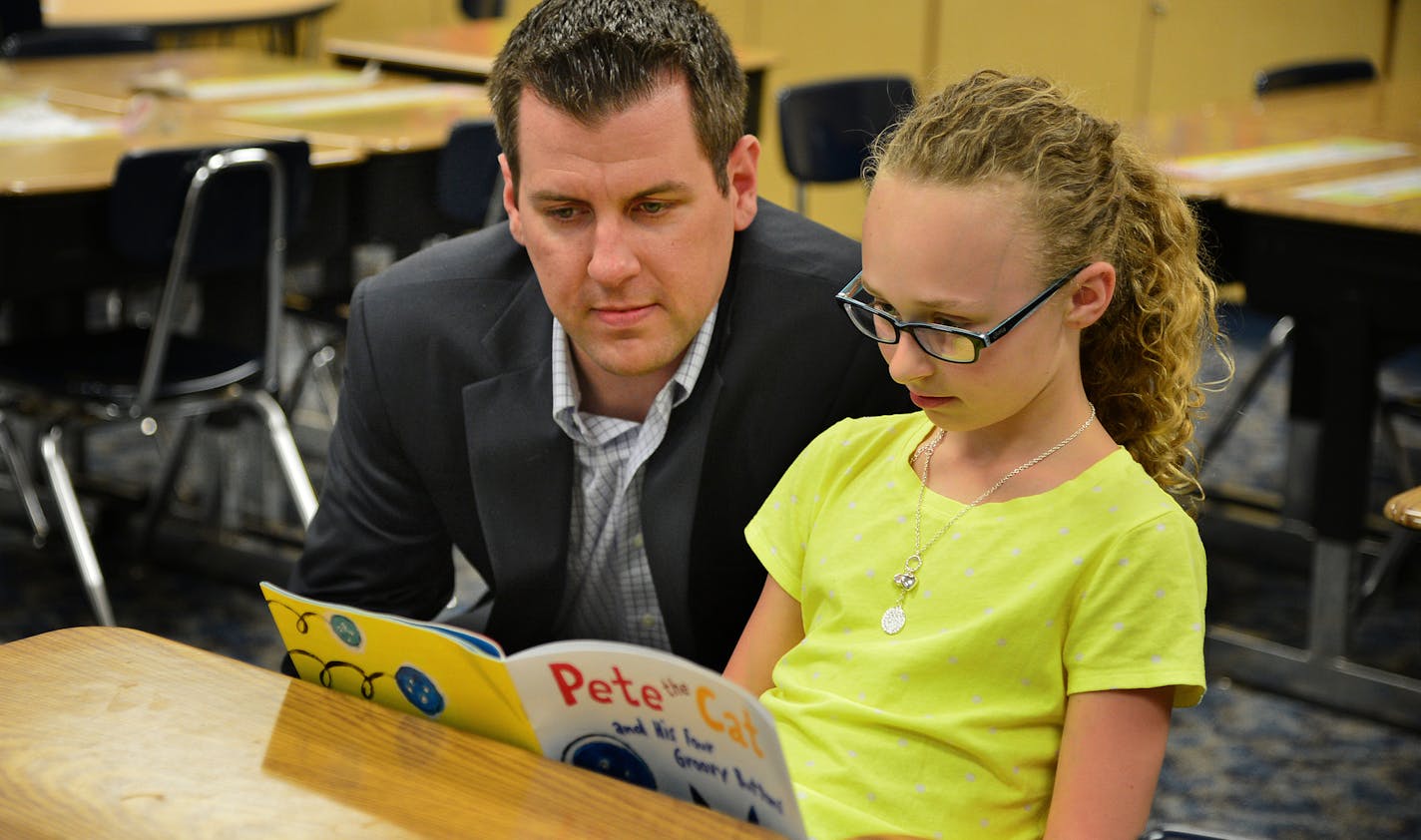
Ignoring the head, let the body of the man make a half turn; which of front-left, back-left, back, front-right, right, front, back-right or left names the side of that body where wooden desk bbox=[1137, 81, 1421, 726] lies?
front-right

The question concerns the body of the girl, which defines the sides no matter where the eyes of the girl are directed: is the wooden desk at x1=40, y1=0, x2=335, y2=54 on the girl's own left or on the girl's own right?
on the girl's own right

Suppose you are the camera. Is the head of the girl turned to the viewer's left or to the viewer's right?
to the viewer's left

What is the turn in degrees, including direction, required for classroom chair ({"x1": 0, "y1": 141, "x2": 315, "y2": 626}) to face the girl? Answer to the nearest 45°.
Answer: approximately 135° to its left

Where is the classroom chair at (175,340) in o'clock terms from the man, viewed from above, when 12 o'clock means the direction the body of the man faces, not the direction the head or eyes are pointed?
The classroom chair is roughly at 5 o'clock from the man.
